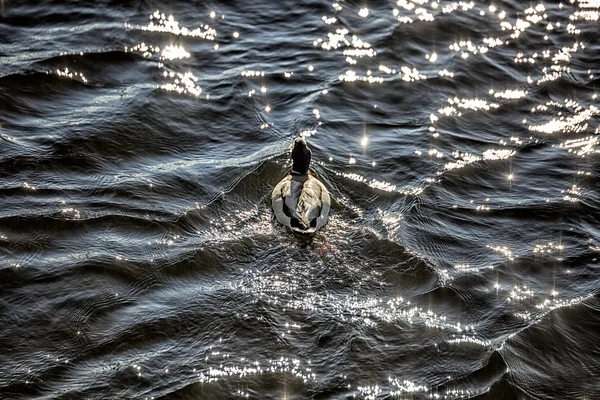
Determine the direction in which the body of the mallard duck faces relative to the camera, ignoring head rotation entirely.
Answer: away from the camera
